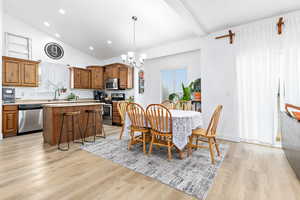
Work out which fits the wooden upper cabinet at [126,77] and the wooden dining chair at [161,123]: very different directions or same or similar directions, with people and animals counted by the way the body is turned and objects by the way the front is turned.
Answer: very different directions

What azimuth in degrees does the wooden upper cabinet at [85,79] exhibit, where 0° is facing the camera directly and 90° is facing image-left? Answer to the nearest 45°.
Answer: approximately 315°

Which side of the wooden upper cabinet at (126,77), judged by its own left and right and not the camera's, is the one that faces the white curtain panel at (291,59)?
left

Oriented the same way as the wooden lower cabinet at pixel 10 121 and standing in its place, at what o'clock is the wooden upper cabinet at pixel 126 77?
The wooden upper cabinet is roughly at 11 o'clock from the wooden lower cabinet.

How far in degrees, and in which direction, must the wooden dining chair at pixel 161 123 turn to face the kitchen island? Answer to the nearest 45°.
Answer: approximately 135° to its left
